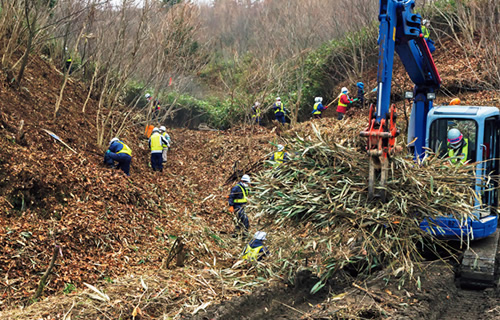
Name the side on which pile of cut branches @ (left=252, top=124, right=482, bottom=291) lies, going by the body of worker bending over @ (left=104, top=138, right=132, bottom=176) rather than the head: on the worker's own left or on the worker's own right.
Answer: on the worker's own left

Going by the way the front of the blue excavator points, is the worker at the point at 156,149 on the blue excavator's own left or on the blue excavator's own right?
on the blue excavator's own right

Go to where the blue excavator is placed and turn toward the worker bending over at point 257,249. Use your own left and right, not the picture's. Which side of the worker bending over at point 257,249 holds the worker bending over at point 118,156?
right

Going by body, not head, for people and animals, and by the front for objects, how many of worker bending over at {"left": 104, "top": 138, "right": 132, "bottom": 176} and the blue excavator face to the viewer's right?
0

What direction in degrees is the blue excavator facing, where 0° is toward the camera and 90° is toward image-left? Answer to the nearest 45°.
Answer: approximately 45°

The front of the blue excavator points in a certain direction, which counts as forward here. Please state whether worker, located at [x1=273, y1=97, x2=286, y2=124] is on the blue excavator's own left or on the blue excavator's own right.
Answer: on the blue excavator's own right

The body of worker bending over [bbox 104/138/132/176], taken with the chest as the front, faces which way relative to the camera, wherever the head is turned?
to the viewer's left
